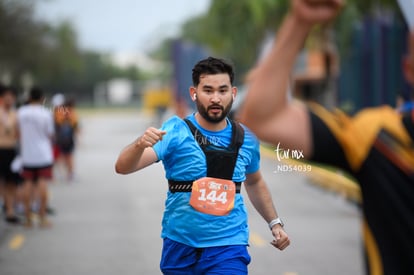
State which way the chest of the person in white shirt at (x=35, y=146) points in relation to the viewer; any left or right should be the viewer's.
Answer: facing away from the viewer

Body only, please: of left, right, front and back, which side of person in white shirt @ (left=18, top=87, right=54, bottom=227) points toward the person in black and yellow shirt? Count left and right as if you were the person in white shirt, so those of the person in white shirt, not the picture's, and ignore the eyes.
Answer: back
